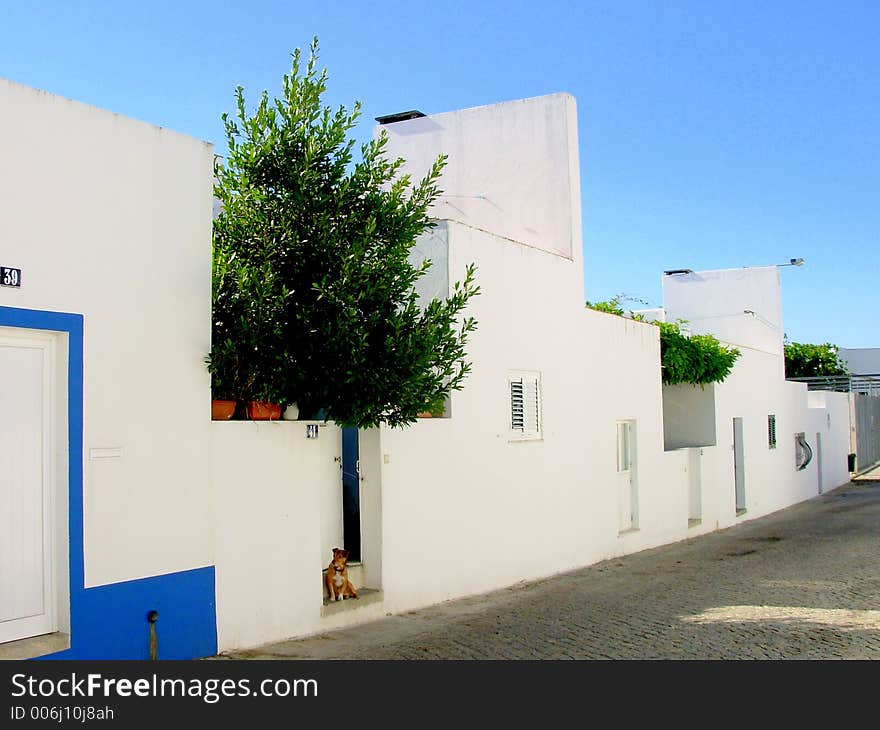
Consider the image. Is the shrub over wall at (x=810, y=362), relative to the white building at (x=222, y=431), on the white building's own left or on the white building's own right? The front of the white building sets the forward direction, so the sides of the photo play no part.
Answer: on the white building's own left

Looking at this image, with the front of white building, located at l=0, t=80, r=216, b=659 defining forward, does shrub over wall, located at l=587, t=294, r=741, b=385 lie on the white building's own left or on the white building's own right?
on the white building's own left

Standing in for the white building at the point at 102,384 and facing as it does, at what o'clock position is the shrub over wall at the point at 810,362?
The shrub over wall is roughly at 9 o'clock from the white building.

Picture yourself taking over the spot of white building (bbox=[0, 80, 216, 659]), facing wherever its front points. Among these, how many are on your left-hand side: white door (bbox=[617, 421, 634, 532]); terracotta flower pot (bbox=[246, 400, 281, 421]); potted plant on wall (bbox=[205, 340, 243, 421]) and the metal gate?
4

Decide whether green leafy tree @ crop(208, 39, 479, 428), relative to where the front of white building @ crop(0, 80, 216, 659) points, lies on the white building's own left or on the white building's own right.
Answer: on the white building's own left

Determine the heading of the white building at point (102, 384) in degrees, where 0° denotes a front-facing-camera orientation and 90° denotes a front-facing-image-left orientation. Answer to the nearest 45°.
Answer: approximately 315°

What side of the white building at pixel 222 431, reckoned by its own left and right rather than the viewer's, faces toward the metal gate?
left

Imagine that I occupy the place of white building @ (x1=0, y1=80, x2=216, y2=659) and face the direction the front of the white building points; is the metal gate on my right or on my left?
on my left
